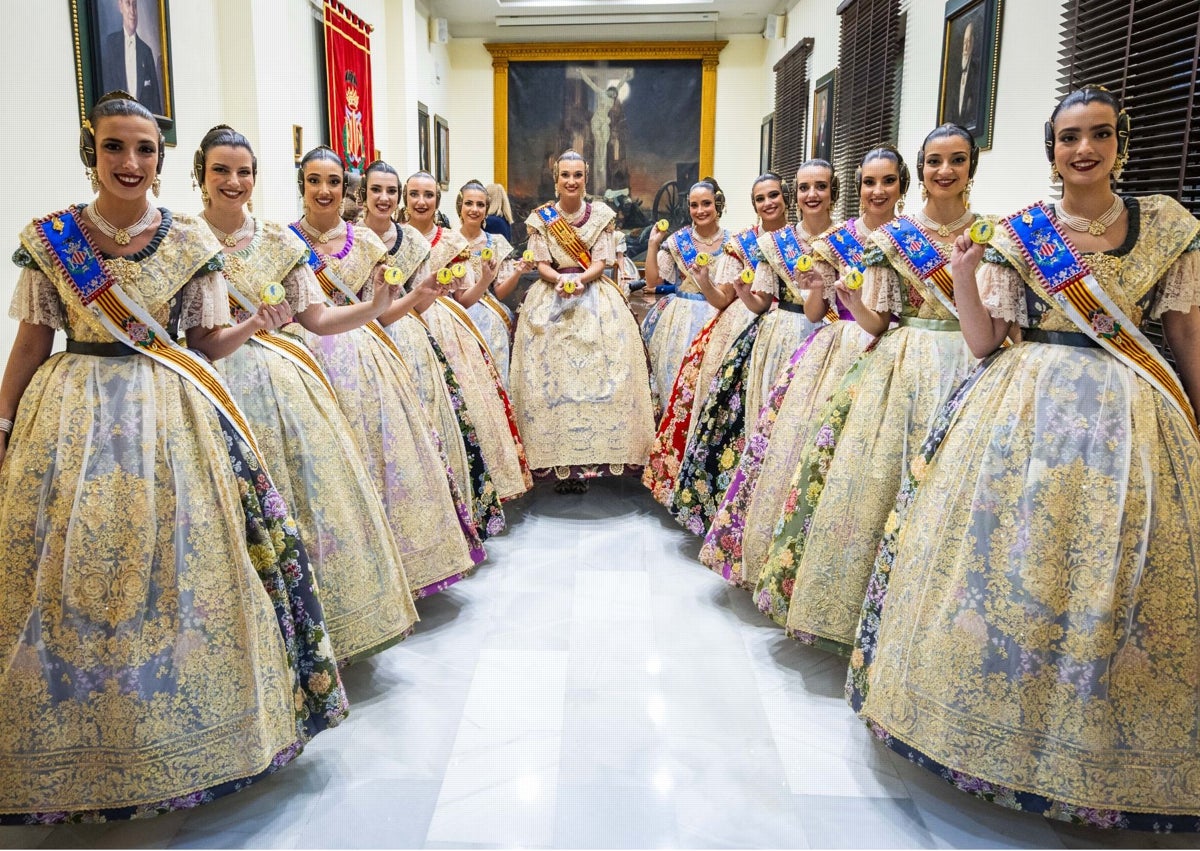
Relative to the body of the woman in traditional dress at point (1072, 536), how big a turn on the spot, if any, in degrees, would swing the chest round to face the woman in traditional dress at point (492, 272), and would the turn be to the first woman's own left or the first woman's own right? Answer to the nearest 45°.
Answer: approximately 135° to the first woman's own right

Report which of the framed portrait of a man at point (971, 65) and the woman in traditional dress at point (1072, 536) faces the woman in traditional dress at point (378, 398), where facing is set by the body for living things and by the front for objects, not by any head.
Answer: the framed portrait of a man

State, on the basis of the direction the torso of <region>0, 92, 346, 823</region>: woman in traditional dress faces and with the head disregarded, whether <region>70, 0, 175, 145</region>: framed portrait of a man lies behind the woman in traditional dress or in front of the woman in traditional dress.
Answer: behind

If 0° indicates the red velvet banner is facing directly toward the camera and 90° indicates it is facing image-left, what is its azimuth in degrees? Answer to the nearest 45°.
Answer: approximately 315°

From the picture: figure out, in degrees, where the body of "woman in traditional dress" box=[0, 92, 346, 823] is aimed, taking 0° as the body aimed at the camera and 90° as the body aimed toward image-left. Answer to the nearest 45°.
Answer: approximately 0°

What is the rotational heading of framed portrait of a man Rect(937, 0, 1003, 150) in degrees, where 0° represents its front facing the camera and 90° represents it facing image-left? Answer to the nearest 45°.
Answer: approximately 45°

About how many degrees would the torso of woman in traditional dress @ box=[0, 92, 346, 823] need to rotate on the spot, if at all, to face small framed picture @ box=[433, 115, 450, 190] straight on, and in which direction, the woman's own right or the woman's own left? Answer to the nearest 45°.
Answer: approximately 180°

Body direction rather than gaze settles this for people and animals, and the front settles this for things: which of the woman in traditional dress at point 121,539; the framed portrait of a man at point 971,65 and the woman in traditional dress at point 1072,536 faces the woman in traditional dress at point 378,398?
the framed portrait of a man

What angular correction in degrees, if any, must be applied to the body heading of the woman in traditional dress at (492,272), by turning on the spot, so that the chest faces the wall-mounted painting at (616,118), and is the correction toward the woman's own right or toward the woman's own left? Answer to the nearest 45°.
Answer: approximately 135° to the woman's own left

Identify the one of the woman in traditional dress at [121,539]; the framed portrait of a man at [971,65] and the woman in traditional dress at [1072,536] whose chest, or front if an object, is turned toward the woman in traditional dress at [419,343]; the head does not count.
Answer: the framed portrait of a man

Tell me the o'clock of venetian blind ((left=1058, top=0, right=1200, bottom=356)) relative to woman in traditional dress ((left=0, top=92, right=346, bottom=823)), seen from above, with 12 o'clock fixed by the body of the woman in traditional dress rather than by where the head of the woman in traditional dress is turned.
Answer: The venetian blind is roughly at 9 o'clock from the woman in traditional dress.
